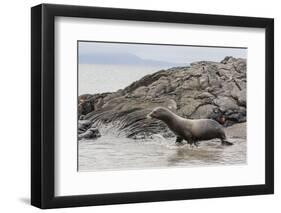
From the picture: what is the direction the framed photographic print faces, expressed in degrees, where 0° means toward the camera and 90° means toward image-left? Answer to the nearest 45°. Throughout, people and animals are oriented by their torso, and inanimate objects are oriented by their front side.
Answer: approximately 315°
